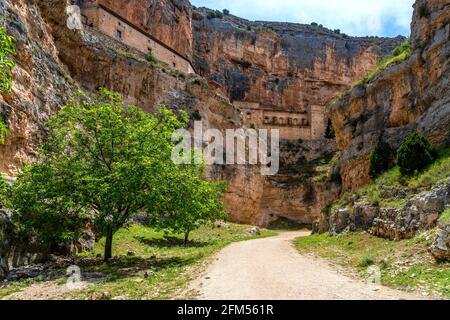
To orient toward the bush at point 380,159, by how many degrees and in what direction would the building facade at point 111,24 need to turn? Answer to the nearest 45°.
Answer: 0° — it already faces it

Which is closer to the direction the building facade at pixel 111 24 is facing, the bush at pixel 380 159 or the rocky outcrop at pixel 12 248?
the bush

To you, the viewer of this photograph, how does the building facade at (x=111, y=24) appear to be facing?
facing the viewer and to the right of the viewer

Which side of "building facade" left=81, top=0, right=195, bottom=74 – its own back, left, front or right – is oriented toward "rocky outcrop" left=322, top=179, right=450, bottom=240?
front

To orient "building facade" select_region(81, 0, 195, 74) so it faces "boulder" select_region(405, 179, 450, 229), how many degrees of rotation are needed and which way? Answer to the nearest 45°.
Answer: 0° — it already faces it

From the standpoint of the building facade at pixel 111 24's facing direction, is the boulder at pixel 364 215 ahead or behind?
ahead

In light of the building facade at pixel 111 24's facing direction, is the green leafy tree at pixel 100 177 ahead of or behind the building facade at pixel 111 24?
ahead

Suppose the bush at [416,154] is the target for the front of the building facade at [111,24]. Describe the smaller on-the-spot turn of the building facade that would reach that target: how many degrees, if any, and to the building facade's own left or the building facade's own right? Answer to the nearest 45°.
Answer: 0° — it already faces it
